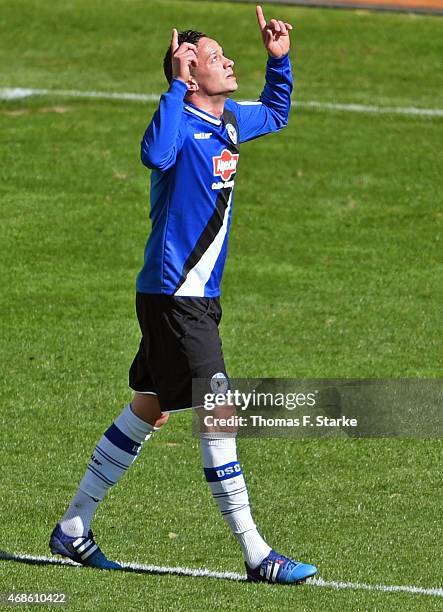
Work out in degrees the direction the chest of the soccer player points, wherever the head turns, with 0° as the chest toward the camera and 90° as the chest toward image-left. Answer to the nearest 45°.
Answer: approximately 315°
